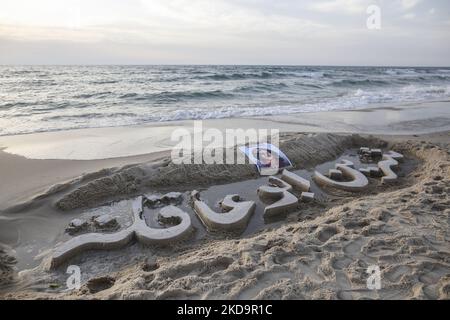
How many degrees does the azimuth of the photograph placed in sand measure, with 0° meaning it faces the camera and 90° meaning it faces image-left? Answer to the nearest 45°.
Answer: approximately 0°

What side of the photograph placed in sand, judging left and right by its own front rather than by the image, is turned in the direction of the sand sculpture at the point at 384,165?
left

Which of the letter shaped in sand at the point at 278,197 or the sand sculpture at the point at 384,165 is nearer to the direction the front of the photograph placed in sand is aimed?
the letter shaped in sand

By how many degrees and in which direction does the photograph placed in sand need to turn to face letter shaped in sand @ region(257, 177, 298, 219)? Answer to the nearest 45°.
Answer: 0° — it already faces it

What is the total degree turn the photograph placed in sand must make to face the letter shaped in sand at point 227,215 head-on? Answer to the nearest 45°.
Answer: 0° — it already faces it
